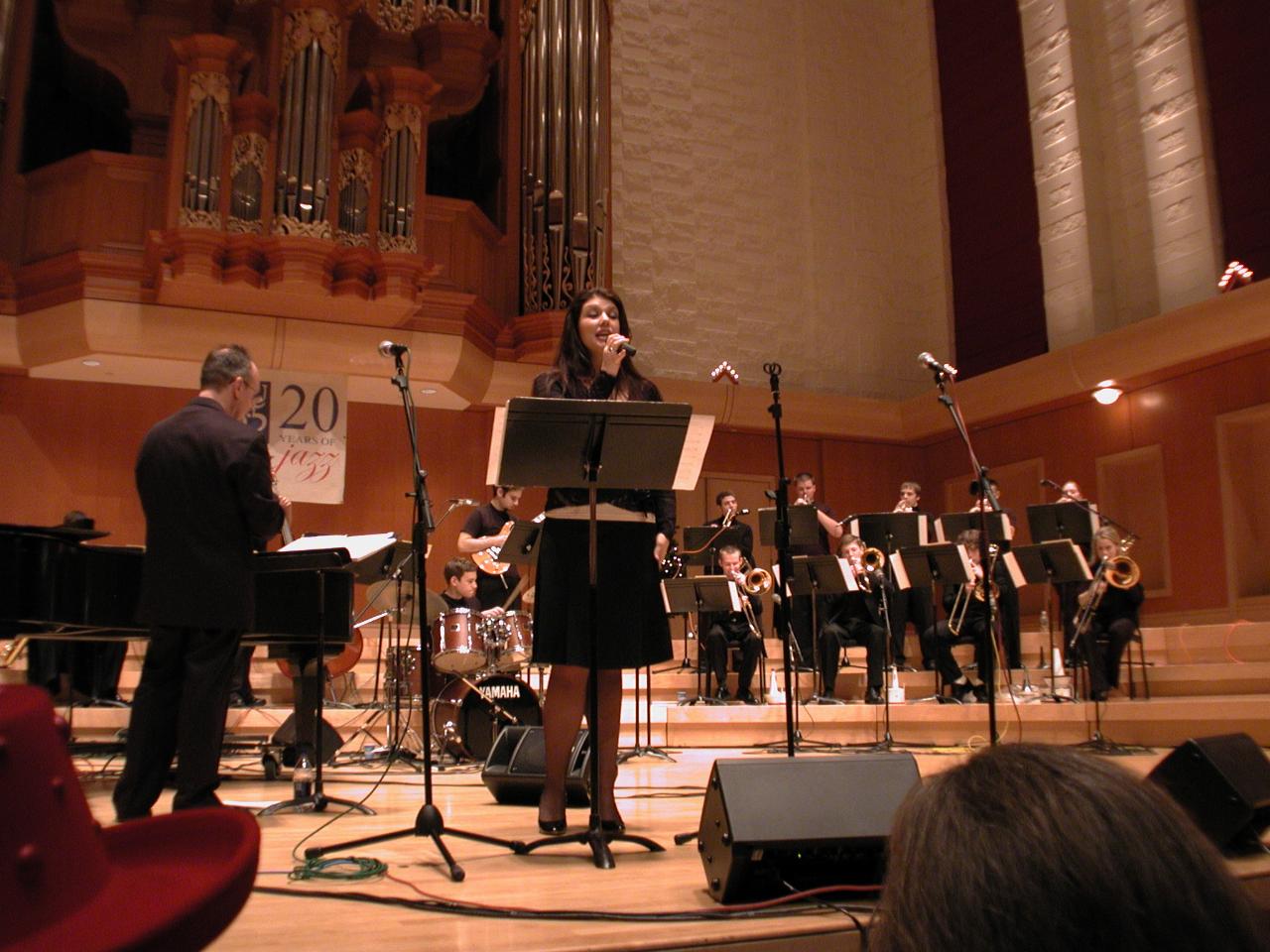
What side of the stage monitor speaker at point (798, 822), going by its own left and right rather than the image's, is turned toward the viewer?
back

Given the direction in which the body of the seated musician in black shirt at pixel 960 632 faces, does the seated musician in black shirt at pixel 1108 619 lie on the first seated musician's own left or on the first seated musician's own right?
on the first seated musician's own left

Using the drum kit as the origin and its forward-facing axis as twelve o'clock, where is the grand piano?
The grand piano is roughly at 3 o'clock from the drum kit.

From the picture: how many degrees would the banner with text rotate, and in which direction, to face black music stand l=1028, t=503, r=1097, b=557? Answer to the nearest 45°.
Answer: approximately 45° to its left

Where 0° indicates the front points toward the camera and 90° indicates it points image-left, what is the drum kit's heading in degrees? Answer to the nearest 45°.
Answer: approximately 315°

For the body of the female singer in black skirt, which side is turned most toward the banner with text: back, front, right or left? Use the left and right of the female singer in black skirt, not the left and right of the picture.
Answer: back

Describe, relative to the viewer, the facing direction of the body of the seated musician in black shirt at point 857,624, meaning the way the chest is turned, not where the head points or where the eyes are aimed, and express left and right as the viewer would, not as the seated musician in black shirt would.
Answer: facing the viewer

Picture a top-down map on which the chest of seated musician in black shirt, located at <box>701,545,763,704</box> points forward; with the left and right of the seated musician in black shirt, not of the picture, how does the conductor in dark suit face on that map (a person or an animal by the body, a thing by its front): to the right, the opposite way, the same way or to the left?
the opposite way

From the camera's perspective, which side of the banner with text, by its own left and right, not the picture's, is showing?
front

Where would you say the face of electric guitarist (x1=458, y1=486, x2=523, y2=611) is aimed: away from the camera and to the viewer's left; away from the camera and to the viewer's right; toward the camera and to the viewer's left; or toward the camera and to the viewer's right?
toward the camera and to the viewer's right

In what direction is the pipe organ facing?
toward the camera

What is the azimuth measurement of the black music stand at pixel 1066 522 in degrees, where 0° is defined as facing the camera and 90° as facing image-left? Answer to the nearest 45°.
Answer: approximately 180°

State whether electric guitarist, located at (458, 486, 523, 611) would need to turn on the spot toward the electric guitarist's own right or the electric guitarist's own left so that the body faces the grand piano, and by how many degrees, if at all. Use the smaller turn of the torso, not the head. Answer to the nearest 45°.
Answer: approximately 90° to the electric guitarist's own right

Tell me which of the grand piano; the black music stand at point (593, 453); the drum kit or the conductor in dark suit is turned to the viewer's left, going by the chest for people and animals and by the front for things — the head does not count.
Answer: the grand piano

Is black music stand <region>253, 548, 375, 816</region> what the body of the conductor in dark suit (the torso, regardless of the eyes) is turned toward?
yes

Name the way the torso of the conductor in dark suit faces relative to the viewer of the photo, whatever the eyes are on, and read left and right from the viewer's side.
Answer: facing away from the viewer and to the right of the viewer
